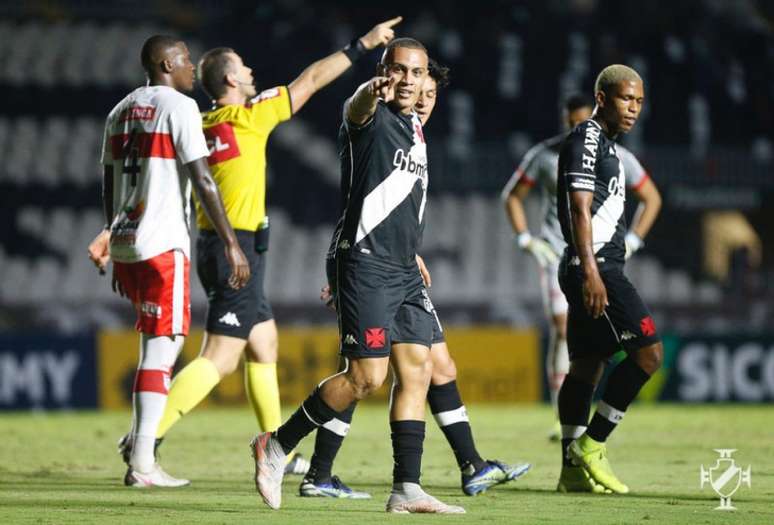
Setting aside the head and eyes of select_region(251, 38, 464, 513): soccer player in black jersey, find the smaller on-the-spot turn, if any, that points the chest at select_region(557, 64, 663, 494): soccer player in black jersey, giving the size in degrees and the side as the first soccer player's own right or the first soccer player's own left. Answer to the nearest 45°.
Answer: approximately 90° to the first soccer player's own left

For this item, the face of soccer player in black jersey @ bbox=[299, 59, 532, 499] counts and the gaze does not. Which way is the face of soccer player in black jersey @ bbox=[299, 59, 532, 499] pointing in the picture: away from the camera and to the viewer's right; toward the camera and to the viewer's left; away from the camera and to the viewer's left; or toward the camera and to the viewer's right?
toward the camera and to the viewer's left
